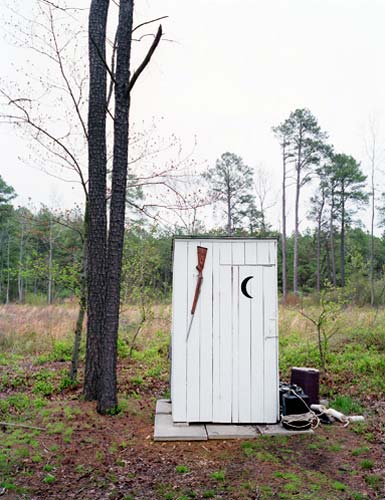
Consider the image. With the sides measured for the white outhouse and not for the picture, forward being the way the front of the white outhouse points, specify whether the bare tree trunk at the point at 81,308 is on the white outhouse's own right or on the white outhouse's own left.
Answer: on the white outhouse's own right

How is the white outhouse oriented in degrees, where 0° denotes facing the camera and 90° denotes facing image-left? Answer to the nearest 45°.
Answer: approximately 0°

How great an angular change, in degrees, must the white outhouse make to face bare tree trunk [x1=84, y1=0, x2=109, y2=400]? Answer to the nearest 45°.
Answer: approximately 90° to its right

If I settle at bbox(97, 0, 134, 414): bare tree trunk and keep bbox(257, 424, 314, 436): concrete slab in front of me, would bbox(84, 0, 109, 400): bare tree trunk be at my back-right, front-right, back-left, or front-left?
back-left

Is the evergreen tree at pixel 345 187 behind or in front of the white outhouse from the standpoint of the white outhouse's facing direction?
behind

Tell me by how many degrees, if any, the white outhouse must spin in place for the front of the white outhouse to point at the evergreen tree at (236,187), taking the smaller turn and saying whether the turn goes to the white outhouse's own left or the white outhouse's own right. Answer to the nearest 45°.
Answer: approximately 180°

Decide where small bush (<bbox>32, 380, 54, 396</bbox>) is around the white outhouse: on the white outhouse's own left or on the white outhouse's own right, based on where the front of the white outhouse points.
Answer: on the white outhouse's own right
